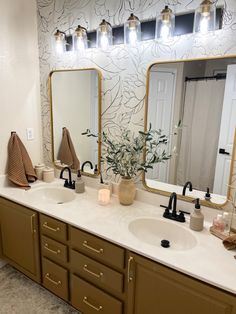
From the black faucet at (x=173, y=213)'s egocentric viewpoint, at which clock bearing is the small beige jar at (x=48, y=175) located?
The small beige jar is roughly at 2 o'clock from the black faucet.

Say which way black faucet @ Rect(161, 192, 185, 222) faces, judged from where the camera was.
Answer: facing the viewer and to the left of the viewer

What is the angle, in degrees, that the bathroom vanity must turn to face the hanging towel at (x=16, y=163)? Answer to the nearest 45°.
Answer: approximately 90° to its right

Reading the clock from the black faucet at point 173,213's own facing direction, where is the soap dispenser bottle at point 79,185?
The soap dispenser bottle is roughly at 2 o'clock from the black faucet.

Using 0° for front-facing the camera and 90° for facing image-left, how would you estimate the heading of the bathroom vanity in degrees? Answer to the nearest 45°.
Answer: approximately 45°
